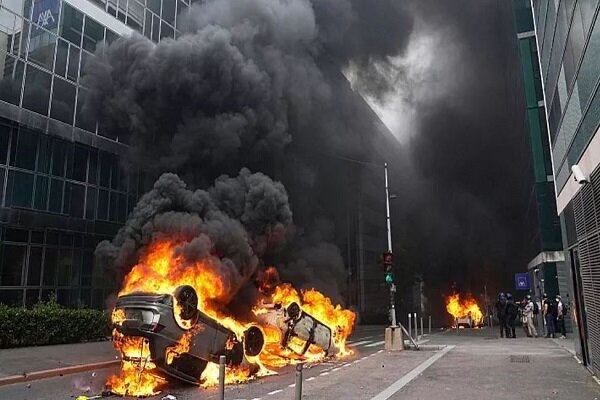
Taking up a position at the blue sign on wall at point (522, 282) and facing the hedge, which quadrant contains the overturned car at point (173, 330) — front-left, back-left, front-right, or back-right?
front-left

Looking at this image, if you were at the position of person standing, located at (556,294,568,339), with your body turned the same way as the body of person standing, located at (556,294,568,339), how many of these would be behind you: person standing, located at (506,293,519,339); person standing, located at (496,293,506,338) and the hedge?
0

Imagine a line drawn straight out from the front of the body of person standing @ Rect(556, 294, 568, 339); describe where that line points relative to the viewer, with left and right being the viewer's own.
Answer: facing to the left of the viewer

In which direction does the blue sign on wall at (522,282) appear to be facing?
toward the camera
